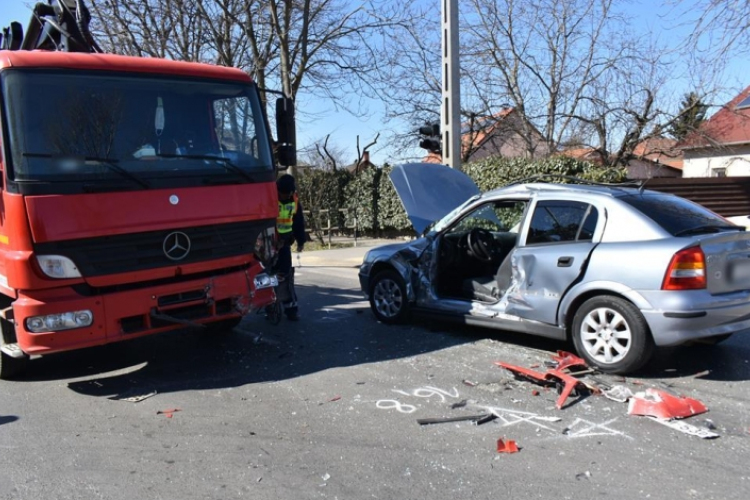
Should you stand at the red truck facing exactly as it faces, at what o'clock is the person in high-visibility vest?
The person in high-visibility vest is roughly at 9 o'clock from the red truck.

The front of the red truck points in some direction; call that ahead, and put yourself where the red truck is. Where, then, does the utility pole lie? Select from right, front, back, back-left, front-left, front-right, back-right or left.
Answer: left

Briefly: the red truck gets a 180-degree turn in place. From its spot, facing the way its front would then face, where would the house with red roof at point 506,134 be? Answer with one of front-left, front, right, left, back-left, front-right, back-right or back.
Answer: right

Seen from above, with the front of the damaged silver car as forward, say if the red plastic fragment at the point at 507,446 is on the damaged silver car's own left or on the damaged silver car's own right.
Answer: on the damaged silver car's own left

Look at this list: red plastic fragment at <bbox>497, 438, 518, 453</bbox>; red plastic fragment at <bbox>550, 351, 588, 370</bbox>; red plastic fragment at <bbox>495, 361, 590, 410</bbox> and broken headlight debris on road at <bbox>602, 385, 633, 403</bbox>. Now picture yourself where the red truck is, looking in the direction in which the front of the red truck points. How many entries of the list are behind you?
0

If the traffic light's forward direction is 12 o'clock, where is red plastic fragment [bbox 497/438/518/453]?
The red plastic fragment is roughly at 9 o'clock from the traffic light.

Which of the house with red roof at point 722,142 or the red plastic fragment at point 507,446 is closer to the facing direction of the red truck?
the red plastic fragment

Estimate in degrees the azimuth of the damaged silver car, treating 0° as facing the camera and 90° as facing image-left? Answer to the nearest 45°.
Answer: approximately 135°

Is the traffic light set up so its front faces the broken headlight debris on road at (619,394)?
no

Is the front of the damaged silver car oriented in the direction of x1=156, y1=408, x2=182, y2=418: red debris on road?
no

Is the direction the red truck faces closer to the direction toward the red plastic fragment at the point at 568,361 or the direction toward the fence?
the red plastic fragment

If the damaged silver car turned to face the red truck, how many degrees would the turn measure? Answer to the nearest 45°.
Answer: approximately 45° to its left
